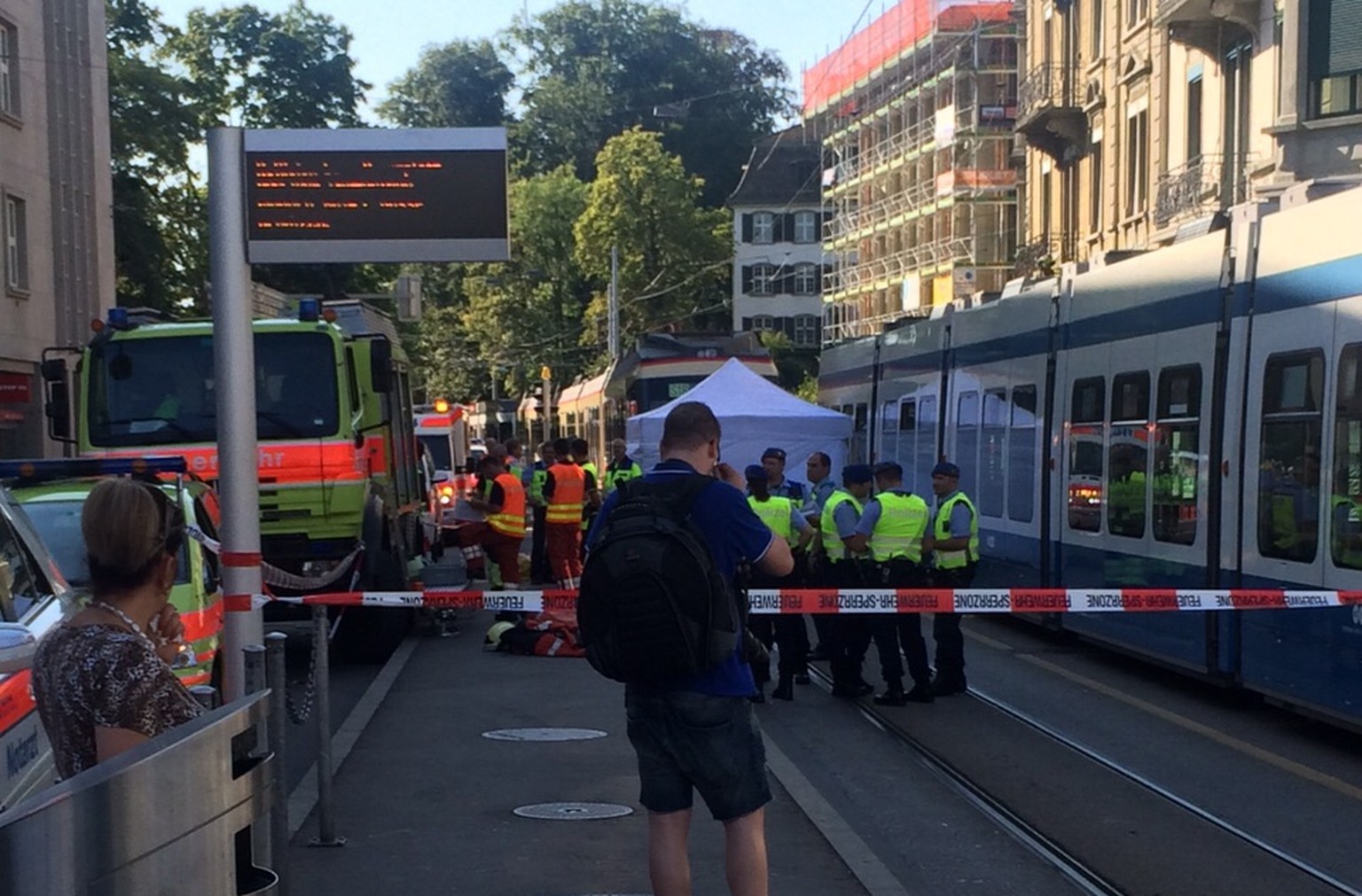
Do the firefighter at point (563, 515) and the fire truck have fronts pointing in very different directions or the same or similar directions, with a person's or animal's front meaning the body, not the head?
very different directions

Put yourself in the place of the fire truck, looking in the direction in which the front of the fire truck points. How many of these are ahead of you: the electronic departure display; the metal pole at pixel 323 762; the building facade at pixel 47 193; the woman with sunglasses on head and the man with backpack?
4

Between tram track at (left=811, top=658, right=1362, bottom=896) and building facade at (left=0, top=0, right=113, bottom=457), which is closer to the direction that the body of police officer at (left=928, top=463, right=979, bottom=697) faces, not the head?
the building facade

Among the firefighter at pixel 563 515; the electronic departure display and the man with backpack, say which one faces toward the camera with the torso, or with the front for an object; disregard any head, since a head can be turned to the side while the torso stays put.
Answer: the electronic departure display

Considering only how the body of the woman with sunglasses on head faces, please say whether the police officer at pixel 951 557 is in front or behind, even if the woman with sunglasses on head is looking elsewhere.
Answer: in front

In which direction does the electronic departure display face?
toward the camera

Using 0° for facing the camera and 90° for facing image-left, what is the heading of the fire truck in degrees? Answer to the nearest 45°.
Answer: approximately 0°

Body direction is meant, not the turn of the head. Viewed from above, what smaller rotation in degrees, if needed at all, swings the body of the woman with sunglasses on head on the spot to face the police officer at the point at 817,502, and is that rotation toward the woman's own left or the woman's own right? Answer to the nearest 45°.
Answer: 0° — they already face them

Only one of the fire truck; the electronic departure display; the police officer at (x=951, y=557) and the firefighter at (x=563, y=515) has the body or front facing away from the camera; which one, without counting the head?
the firefighter

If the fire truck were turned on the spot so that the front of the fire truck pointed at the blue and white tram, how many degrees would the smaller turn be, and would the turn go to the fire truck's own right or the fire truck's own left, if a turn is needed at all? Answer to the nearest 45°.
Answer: approximately 45° to the fire truck's own left

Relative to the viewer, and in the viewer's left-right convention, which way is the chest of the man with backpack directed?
facing away from the viewer and to the right of the viewer

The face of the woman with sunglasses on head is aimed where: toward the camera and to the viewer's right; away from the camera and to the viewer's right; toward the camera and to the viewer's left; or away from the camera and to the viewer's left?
away from the camera and to the viewer's right

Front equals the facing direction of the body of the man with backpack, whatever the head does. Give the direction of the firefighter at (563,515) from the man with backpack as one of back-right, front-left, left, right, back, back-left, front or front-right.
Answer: front-left

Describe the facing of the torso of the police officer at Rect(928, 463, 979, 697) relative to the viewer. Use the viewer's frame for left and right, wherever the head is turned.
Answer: facing to the left of the viewer
